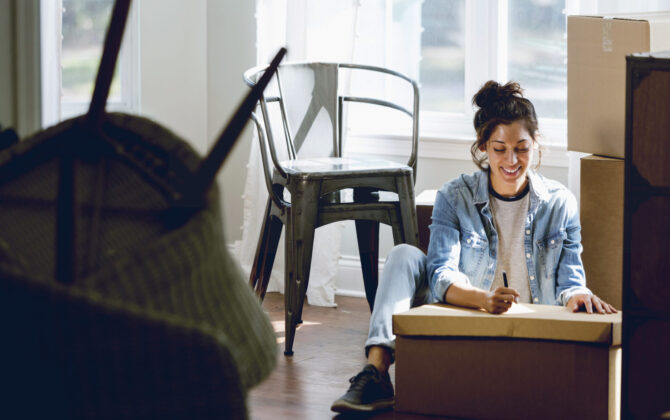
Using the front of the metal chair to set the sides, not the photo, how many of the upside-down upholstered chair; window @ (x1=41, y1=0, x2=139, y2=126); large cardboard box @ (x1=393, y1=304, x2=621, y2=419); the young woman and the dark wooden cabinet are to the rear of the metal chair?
1

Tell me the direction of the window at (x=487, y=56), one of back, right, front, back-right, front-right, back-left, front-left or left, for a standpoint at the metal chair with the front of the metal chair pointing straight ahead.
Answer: left

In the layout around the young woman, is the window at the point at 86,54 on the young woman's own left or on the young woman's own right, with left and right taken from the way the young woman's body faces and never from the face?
on the young woman's own right

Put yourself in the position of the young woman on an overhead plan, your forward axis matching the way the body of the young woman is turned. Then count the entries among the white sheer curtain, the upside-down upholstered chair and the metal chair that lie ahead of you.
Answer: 1

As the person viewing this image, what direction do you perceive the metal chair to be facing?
facing the viewer and to the right of the viewer

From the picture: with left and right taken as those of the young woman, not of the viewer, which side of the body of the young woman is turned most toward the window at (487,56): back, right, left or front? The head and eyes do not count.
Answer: back

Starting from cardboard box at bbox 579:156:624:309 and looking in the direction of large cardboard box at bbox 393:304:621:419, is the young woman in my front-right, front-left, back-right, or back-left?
front-right

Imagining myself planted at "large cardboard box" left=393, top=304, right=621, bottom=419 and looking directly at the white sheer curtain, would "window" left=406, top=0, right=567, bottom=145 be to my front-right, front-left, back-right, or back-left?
front-right

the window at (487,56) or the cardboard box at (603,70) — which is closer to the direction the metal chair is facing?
the cardboard box

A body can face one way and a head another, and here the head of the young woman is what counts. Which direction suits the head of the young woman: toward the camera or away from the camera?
toward the camera

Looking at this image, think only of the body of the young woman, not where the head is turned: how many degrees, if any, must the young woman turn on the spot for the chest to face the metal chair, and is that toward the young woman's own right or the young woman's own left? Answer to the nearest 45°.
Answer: approximately 135° to the young woman's own right

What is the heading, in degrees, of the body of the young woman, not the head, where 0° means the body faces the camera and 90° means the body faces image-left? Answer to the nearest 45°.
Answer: approximately 0°

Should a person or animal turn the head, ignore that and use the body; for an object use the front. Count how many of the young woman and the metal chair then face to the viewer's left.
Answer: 0
